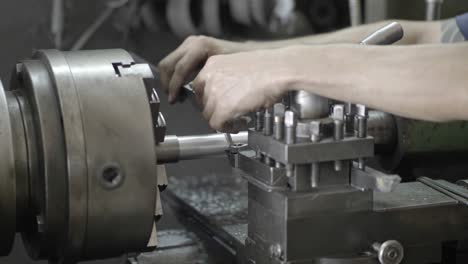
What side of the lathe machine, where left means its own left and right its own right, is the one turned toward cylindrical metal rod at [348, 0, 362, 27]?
back

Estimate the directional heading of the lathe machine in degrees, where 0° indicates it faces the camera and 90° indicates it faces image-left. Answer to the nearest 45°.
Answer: approximately 0°

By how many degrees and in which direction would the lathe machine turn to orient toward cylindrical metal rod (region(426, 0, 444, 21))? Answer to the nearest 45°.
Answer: approximately 135° to its left
